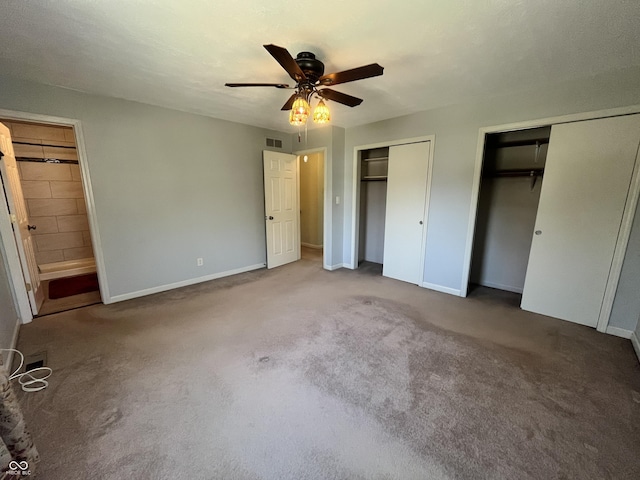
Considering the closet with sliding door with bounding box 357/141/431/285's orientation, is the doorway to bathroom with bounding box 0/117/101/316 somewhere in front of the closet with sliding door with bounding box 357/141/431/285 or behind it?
in front

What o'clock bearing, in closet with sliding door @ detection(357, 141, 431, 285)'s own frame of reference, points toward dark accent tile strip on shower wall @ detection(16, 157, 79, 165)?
The dark accent tile strip on shower wall is roughly at 1 o'clock from the closet with sliding door.

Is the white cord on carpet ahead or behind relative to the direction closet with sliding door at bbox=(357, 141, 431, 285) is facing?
ahead

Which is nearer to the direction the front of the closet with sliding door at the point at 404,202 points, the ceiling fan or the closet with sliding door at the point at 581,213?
the ceiling fan

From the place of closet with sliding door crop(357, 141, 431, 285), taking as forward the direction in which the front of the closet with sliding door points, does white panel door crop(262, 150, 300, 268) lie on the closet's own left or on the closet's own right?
on the closet's own right

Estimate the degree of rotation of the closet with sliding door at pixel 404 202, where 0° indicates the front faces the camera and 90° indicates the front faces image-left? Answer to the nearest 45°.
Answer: approximately 45°

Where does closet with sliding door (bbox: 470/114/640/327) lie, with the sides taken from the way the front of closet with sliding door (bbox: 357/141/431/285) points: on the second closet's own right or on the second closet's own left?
on the second closet's own left

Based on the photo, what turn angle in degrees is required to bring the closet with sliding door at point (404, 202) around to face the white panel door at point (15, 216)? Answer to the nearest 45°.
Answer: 0° — it already faces it
